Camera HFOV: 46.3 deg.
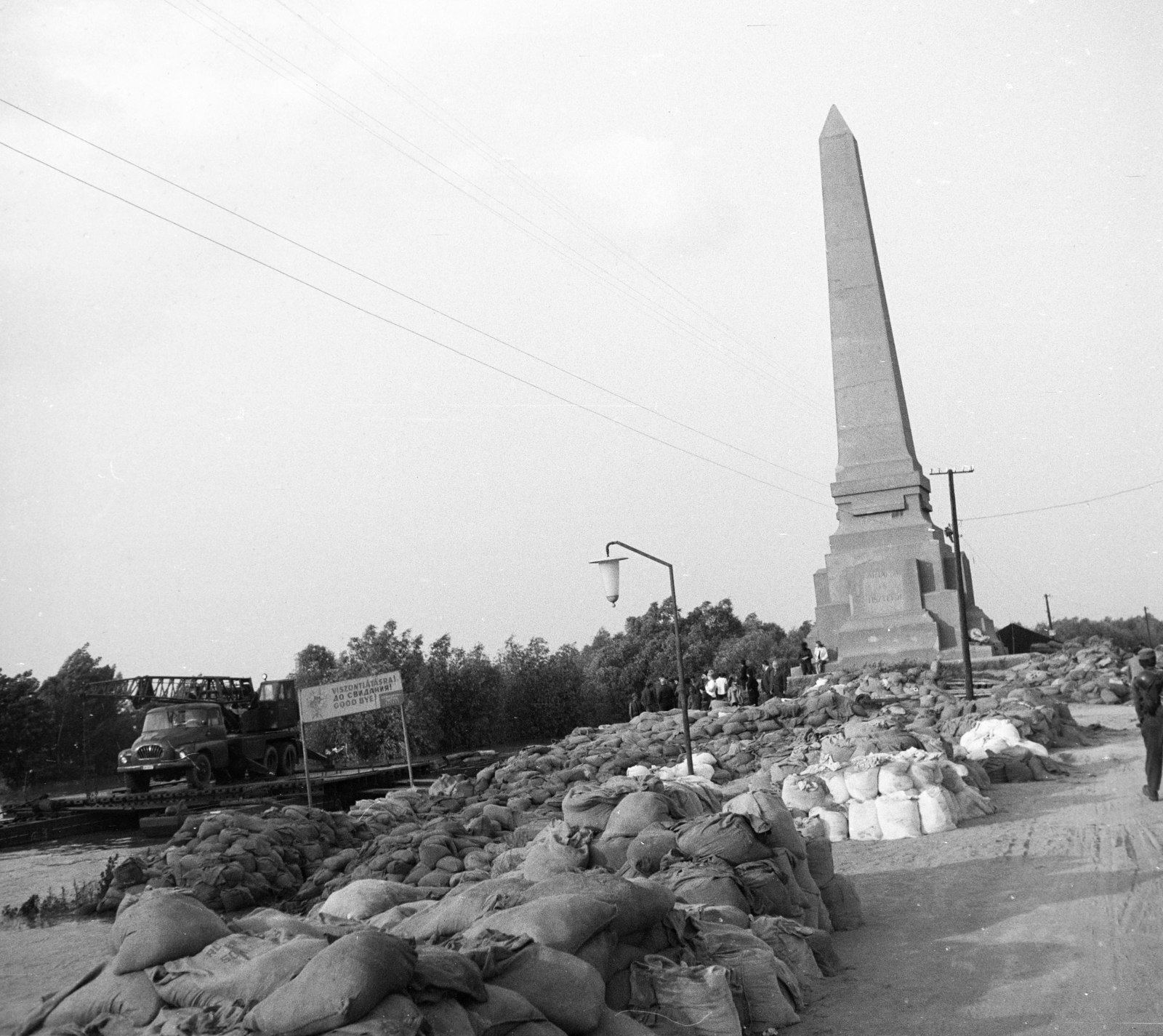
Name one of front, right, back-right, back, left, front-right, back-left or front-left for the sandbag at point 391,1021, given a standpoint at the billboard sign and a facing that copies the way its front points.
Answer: front

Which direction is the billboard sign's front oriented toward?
toward the camera

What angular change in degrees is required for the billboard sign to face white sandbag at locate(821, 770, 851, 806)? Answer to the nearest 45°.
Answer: approximately 45° to its left

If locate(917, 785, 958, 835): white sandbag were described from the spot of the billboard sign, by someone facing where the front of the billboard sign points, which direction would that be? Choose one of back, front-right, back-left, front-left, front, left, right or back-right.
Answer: front-left

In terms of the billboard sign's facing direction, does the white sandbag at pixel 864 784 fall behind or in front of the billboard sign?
in front

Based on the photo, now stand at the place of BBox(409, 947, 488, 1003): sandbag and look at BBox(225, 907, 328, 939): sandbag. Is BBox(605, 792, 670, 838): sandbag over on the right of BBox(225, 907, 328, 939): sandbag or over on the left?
right

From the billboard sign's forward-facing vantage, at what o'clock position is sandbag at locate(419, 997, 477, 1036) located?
The sandbag is roughly at 12 o'clock from the billboard sign.

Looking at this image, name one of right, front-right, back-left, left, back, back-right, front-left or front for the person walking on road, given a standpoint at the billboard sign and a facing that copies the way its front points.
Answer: front-left

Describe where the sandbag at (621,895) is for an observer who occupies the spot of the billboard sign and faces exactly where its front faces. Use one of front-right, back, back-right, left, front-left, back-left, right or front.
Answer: front

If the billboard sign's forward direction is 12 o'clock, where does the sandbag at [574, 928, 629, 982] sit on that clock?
The sandbag is roughly at 12 o'clock from the billboard sign.

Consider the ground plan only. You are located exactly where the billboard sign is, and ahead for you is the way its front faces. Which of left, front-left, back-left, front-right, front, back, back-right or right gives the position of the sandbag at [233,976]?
front

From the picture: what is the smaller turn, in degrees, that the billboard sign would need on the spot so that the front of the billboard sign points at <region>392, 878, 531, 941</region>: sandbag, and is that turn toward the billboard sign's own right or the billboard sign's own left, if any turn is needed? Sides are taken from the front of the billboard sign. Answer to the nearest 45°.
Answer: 0° — it already faces it

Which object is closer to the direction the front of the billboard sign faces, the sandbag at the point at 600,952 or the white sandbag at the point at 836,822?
the sandbag

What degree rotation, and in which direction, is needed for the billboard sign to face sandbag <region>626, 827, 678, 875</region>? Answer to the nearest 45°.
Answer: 0° — it already faces it

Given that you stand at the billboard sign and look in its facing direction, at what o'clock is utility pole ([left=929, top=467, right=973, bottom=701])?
The utility pole is roughly at 8 o'clock from the billboard sign.

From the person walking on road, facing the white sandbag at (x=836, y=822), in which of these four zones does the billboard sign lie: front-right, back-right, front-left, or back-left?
front-right

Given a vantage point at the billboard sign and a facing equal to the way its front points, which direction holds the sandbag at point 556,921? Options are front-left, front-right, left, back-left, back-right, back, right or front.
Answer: front
